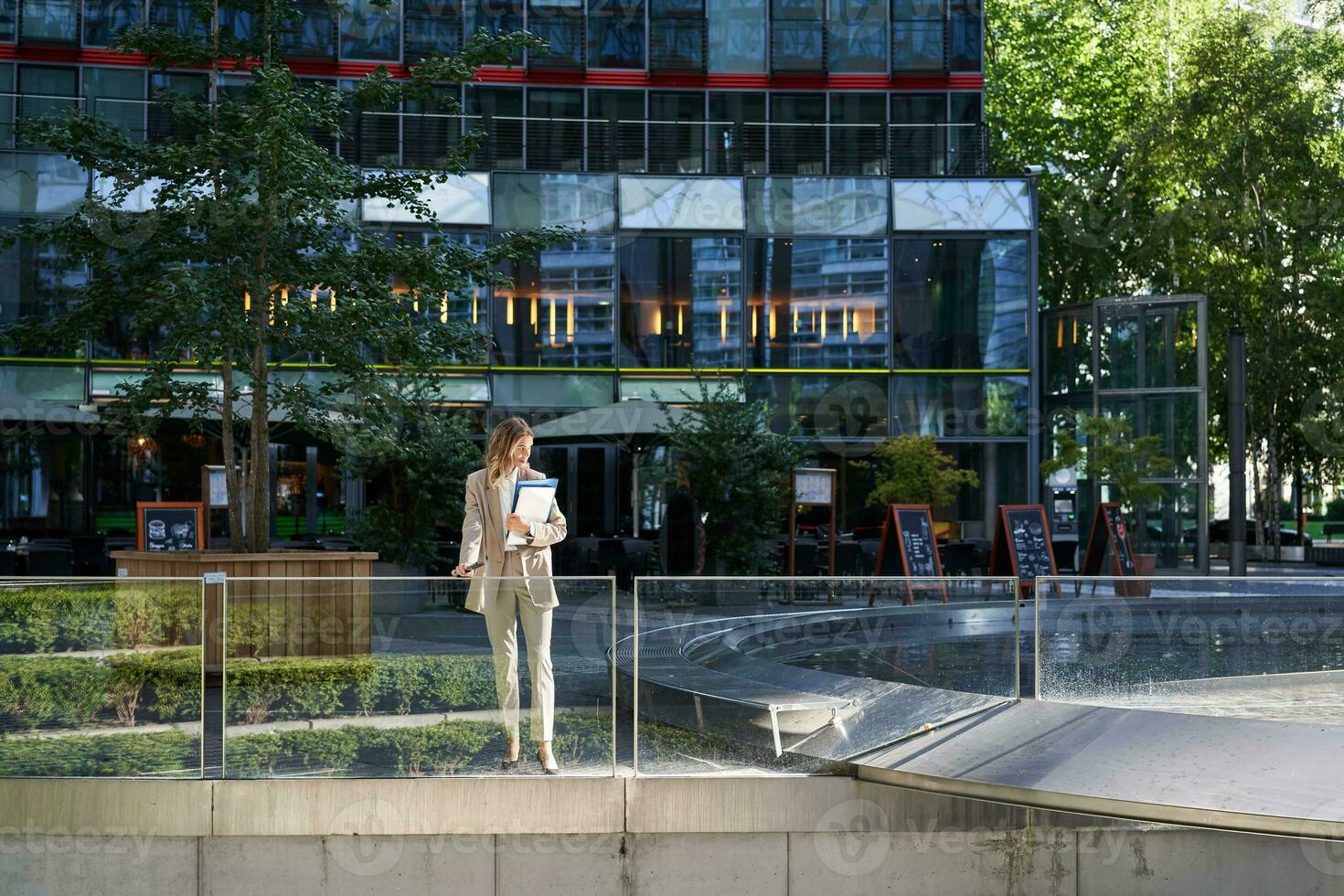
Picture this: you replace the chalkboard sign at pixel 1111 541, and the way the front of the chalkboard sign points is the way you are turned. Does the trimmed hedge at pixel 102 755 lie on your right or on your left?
on your right

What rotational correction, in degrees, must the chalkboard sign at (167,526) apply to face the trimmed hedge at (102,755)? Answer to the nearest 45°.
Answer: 0° — it already faces it

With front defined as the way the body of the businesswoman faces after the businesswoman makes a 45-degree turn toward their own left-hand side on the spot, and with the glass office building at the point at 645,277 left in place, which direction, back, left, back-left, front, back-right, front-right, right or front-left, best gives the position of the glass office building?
back-left

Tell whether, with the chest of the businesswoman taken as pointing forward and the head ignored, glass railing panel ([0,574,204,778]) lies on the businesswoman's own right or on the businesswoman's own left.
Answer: on the businesswoman's own right

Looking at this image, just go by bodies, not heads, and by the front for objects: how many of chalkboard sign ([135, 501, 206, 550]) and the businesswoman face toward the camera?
2

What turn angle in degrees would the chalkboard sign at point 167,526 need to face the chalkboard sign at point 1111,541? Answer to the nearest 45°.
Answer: approximately 90° to its left

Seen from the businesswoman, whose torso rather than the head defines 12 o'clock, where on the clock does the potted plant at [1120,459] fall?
The potted plant is roughly at 7 o'clock from the businesswoman.

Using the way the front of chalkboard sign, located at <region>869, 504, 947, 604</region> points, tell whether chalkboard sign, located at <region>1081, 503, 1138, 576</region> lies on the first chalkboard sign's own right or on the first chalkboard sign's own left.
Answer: on the first chalkboard sign's own left

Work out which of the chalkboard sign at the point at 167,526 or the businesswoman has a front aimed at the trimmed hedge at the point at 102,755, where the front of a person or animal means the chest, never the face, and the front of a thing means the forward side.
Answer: the chalkboard sign

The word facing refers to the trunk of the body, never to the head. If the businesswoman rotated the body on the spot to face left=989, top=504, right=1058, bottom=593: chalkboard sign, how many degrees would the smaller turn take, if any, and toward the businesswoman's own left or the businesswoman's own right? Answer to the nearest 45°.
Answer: approximately 135° to the businesswoman's own left

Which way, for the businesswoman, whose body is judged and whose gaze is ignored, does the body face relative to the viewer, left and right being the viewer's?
facing the viewer

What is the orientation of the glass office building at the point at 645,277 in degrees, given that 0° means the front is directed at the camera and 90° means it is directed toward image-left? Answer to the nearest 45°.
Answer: approximately 0°

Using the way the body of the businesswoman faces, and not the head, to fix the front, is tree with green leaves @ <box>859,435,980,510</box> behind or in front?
behind

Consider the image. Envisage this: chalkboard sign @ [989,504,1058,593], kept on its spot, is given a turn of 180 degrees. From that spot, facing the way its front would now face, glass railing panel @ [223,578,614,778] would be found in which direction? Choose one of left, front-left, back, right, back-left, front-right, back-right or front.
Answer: back-left

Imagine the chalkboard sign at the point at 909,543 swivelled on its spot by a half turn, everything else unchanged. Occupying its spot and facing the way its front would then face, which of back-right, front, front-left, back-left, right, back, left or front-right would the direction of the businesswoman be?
back-left

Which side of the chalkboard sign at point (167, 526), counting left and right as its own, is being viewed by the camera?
front
